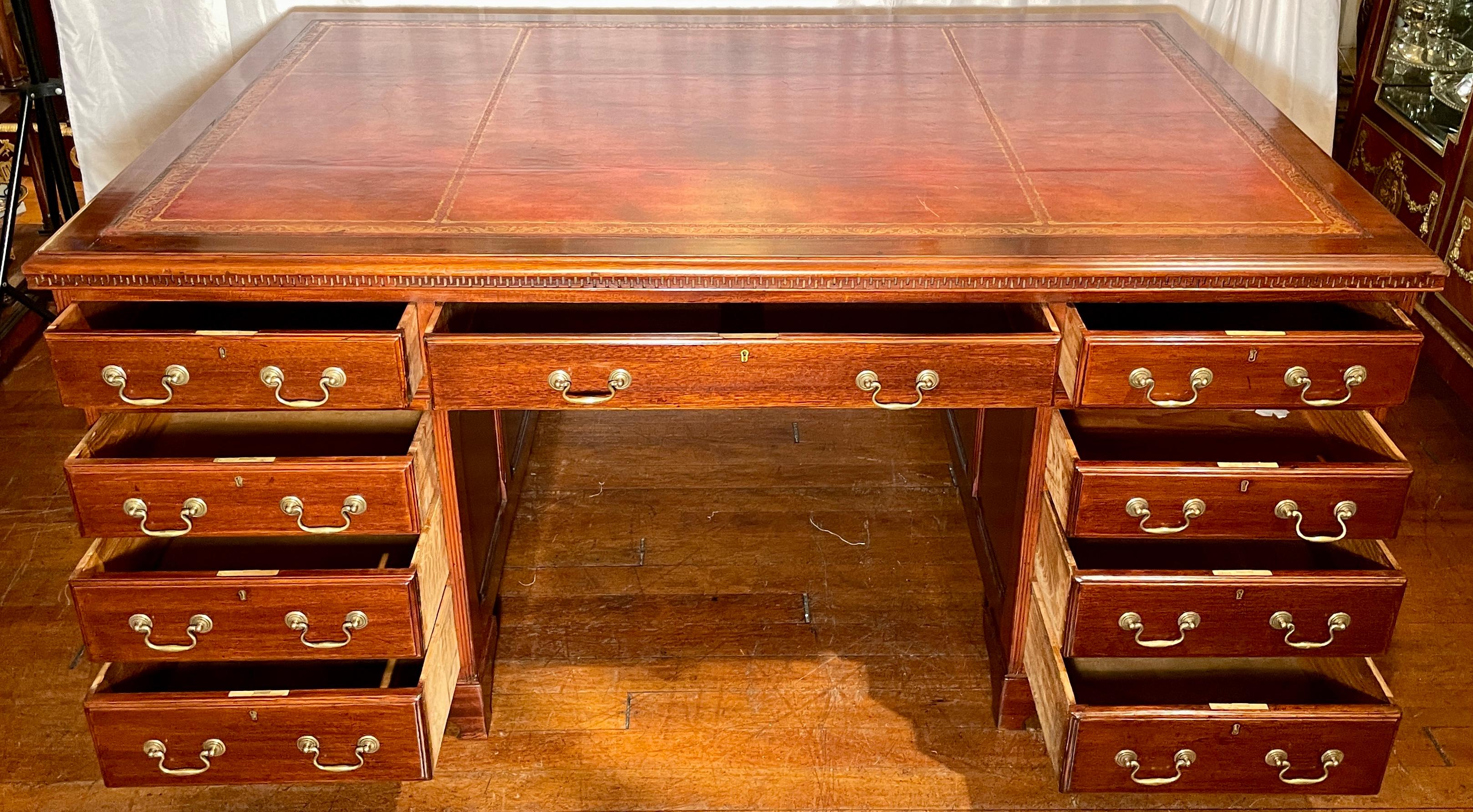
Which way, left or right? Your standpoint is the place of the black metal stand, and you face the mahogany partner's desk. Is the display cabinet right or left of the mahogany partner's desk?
left

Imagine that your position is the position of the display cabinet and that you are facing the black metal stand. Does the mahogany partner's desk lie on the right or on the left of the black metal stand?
left

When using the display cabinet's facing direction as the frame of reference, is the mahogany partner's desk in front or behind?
in front

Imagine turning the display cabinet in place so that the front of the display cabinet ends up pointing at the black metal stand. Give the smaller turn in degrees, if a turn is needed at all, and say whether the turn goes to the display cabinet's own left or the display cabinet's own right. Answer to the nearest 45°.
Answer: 0° — it already faces it

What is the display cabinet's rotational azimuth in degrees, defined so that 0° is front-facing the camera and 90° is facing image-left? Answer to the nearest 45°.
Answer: approximately 45°
